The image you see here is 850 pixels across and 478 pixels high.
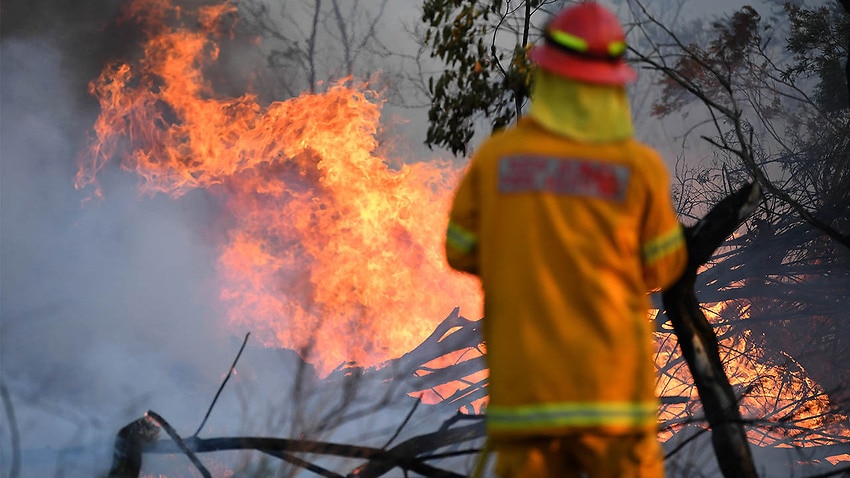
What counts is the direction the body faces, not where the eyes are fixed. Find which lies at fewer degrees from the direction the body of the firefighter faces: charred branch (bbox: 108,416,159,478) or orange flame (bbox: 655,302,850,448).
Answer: the orange flame

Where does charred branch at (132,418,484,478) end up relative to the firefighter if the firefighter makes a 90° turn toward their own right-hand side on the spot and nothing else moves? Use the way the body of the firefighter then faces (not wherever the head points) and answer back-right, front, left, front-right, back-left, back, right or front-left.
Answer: back-left

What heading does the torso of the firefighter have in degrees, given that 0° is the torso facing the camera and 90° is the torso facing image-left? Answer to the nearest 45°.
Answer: approximately 180°

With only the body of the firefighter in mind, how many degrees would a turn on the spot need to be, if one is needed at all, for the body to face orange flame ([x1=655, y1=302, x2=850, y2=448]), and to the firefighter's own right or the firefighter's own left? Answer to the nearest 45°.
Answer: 0° — they already face it

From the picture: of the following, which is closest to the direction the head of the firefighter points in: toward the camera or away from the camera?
away from the camera

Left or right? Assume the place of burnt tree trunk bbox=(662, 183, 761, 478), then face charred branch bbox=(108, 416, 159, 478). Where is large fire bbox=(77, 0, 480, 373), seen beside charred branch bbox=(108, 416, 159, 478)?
right

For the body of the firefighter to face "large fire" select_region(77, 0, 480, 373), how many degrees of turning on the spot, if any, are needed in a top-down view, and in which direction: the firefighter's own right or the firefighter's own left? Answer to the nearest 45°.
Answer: approximately 45° to the firefighter's own left

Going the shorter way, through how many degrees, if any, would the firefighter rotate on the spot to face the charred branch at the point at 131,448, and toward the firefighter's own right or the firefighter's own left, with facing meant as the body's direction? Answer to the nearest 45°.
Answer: approximately 45° to the firefighter's own left
